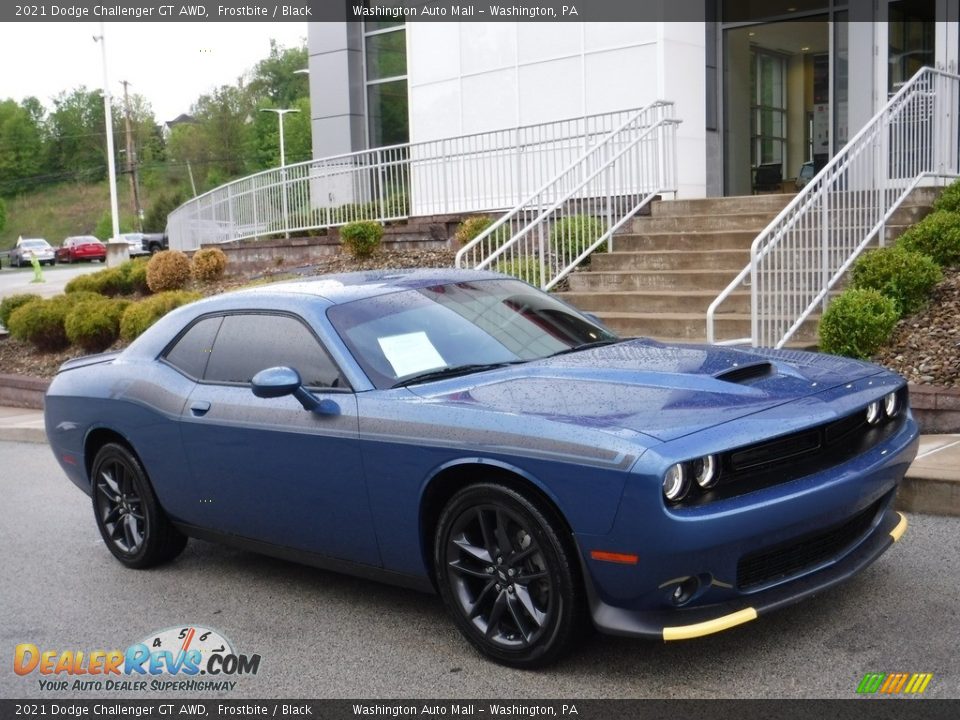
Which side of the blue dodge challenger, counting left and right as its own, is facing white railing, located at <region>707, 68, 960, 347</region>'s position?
left

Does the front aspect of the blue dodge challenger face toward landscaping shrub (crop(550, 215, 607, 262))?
no

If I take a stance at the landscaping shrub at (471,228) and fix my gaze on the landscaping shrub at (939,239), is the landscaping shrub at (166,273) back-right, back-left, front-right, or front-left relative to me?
back-right

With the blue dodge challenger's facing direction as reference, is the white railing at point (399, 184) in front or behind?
behind

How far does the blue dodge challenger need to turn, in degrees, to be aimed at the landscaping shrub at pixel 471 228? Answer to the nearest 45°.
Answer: approximately 135° to its left

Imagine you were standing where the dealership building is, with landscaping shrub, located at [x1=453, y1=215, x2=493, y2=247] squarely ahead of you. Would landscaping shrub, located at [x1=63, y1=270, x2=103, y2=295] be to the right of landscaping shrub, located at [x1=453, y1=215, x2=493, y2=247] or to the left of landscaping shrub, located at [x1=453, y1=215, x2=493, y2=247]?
right

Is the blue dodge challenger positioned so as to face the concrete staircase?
no

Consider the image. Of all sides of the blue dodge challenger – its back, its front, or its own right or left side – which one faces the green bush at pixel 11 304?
back

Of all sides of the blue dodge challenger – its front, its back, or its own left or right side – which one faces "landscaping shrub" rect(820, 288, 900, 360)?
left

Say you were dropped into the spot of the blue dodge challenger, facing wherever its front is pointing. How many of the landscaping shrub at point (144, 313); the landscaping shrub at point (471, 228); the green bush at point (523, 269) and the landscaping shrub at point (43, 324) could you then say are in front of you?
0

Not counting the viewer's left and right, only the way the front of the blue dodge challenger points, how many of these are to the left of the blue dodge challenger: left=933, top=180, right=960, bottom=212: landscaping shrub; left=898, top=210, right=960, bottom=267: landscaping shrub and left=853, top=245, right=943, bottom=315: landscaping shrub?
3

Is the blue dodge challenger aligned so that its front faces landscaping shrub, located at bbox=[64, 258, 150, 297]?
no

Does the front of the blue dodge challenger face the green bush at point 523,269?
no

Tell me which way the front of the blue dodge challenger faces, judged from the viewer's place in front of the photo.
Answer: facing the viewer and to the right of the viewer

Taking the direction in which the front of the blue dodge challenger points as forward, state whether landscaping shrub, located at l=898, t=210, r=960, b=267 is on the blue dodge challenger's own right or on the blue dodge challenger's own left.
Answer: on the blue dodge challenger's own left

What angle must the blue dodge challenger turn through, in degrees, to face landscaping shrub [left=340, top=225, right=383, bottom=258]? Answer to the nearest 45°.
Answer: approximately 135° to its left
